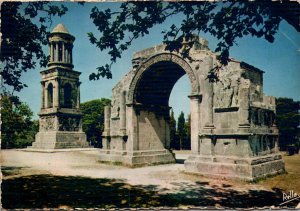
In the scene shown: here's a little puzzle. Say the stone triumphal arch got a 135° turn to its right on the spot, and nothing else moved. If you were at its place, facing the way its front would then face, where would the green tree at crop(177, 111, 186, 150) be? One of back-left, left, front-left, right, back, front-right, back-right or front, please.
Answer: front

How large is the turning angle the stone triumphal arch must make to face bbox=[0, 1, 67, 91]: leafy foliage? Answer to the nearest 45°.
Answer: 0° — it already faces it

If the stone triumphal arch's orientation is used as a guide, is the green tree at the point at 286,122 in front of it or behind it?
behind

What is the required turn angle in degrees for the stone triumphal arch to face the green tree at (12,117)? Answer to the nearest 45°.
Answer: approximately 45° to its right

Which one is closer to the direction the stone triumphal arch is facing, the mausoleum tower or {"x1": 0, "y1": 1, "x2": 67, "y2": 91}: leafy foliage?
the leafy foliage

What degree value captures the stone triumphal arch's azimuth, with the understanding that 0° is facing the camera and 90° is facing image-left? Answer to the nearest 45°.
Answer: approximately 45°

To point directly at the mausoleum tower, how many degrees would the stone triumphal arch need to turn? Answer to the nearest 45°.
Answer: approximately 90° to its right
